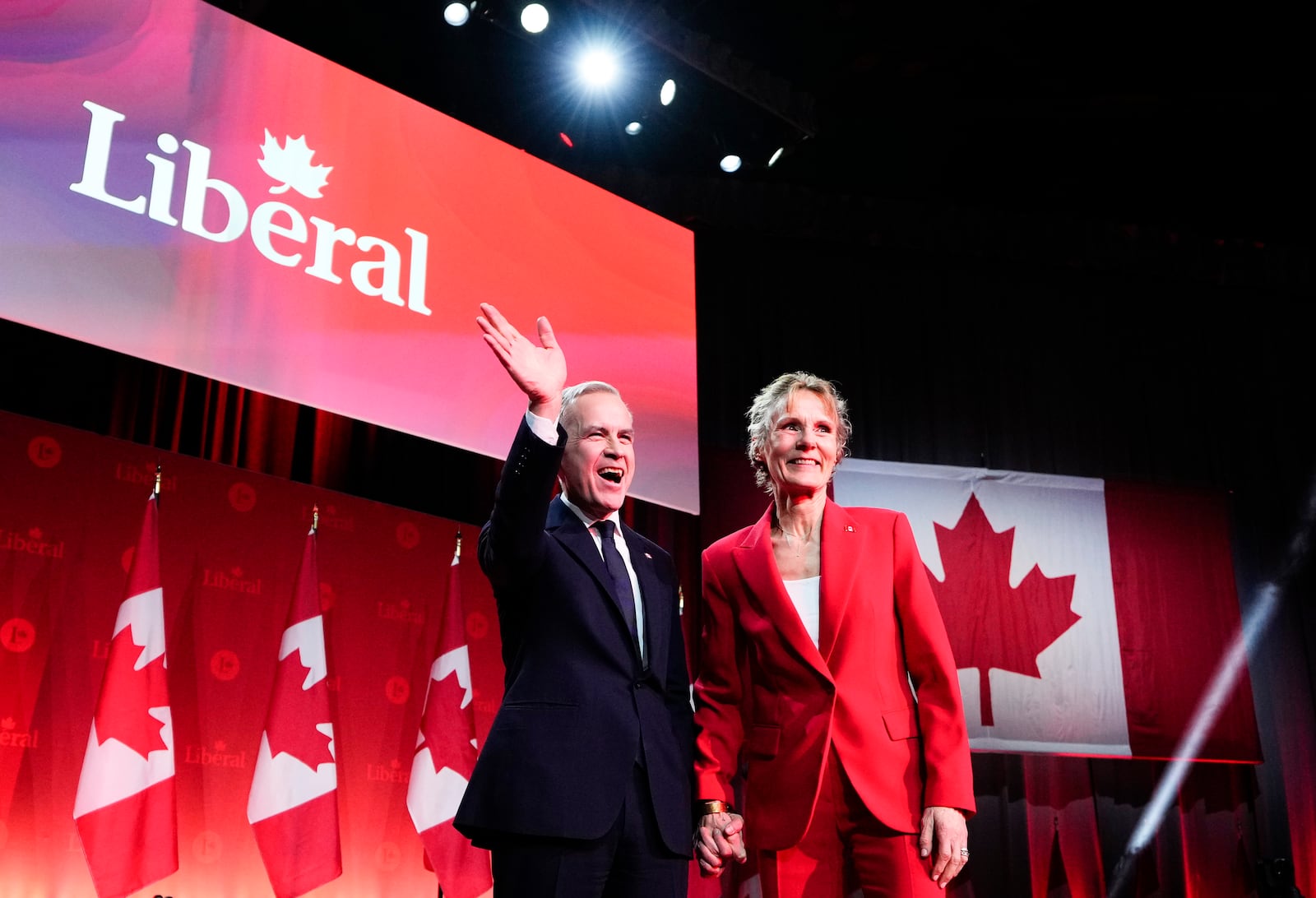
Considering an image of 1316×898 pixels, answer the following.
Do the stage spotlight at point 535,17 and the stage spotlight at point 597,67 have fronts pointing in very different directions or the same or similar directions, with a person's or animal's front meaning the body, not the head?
same or similar directions

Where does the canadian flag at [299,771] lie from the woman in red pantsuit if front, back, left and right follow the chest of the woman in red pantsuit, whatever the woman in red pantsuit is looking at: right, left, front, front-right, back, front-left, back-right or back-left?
back-right

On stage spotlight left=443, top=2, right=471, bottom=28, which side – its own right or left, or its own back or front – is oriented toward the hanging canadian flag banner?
left

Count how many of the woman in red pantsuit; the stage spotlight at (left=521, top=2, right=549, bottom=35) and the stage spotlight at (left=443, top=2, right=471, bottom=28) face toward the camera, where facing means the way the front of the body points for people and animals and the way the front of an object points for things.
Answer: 3

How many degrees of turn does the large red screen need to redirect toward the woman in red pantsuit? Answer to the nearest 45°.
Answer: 0° — it already faces them

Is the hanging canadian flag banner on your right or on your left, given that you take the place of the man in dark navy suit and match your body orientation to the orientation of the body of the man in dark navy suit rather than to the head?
on your left

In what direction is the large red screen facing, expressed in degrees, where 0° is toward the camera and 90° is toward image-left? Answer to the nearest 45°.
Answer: approximately 315°

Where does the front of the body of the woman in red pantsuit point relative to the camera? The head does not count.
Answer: toward the camera

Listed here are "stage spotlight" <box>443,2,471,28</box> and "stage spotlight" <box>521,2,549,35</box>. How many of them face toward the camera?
2

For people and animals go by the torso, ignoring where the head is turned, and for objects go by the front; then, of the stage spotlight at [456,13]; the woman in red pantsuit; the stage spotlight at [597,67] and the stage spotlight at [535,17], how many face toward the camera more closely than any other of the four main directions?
4

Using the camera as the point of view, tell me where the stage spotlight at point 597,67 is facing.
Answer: facing the viewer

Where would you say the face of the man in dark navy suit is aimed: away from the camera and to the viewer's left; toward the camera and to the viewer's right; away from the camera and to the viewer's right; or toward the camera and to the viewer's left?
toward the camera and to the viewer's right

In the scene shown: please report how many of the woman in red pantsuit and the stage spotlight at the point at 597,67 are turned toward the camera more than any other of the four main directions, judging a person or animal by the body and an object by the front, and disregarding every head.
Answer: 2

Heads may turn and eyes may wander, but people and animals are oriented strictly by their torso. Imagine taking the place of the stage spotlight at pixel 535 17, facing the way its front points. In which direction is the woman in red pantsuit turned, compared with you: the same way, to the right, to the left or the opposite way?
the same way
